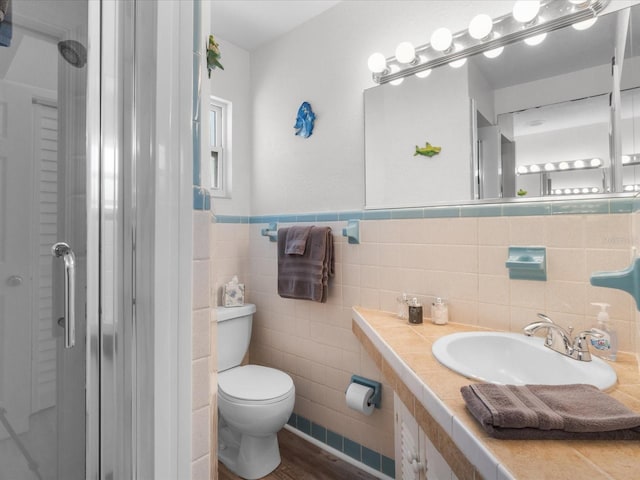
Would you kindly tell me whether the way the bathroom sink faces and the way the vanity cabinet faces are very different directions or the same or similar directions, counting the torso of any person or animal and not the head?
same or similar directions

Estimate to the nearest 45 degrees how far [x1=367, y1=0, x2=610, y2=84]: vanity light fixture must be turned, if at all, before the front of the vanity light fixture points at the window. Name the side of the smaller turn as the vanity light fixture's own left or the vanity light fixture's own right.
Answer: approximately 45° to the vanity light fixture's own right

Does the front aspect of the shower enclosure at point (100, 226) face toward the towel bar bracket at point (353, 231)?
no

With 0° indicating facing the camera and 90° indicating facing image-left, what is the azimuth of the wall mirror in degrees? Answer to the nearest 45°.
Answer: approximately 45°

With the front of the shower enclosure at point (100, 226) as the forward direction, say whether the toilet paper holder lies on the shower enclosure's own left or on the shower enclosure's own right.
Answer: on the shower enclosure's own left

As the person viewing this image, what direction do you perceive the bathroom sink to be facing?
facing the viewer and to the left of the viewer

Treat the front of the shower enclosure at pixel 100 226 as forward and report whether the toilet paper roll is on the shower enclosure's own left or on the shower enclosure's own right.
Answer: on the shower enclosure's own left

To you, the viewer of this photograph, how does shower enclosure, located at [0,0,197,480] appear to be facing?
facing the viewer and to the right of the viewer

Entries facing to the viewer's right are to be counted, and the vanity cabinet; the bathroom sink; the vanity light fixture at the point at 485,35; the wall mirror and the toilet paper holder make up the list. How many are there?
0

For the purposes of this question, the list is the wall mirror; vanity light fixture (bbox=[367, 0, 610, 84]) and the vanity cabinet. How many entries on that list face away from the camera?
0

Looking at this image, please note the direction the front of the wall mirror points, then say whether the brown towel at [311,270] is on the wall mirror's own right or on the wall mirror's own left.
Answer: on the wall mirror's own right

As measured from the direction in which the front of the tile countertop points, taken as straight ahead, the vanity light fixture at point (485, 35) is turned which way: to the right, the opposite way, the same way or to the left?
the same way

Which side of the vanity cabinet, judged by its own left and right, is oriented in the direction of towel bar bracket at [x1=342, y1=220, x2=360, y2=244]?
right

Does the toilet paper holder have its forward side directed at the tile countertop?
no

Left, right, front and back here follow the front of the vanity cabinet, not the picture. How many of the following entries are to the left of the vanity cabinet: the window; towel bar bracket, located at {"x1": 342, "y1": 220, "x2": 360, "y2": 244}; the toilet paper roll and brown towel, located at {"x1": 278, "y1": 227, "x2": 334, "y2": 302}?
0

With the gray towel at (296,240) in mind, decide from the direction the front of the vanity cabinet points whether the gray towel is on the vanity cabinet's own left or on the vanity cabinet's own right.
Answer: on the vanity cabinet's own right
